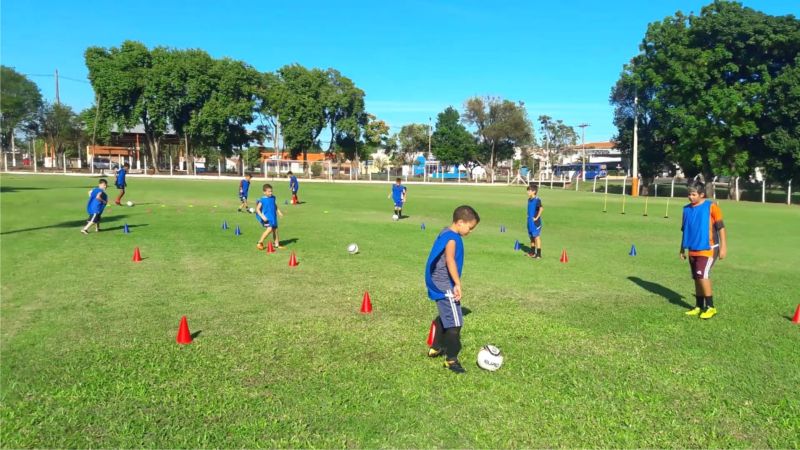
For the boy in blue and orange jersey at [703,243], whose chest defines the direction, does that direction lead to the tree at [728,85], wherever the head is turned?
no

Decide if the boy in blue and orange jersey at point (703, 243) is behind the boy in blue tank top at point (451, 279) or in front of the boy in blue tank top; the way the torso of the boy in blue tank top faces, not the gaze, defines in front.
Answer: in front

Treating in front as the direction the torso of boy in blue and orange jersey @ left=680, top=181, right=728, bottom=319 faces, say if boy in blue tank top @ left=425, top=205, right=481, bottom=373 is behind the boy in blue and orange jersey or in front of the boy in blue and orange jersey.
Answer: in front

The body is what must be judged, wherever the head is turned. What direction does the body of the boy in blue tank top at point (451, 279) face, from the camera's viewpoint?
to the viewer's right

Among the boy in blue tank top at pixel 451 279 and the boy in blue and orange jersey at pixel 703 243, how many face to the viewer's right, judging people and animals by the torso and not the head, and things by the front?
1

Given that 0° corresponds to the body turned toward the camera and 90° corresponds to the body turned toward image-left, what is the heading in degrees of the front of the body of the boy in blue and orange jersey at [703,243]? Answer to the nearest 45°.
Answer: approximately 45°

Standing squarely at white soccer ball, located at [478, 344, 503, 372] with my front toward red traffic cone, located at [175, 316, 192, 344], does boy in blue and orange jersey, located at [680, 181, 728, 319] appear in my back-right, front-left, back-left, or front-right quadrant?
back-right

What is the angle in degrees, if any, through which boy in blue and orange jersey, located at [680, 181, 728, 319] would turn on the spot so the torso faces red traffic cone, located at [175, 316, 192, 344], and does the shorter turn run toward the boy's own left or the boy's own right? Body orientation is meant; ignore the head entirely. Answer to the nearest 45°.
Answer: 0° — they already face it

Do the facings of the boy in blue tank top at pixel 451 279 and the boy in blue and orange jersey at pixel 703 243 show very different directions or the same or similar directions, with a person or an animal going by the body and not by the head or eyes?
very different directions

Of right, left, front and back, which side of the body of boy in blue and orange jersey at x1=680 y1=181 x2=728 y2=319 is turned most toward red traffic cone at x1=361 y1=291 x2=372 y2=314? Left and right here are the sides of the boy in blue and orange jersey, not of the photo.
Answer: front

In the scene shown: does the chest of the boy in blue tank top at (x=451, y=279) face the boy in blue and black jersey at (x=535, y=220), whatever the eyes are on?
no
